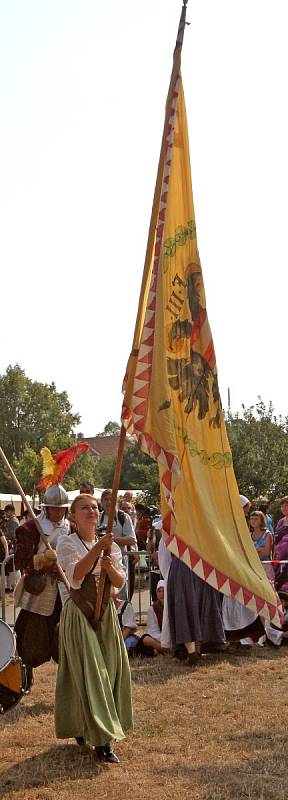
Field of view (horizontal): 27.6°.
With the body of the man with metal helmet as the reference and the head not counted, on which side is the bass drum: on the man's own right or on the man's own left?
on the man's own right

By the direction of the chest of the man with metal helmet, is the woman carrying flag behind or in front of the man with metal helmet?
in front

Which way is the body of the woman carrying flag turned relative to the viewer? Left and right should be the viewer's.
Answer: facing the viewer and to the right of the viewer

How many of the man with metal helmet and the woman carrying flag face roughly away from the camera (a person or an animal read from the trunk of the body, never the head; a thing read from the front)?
0

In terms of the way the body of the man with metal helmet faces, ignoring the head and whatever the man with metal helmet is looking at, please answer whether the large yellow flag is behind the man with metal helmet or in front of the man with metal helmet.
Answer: in front

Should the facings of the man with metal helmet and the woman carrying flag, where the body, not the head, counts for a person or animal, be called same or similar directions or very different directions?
same or similar directions

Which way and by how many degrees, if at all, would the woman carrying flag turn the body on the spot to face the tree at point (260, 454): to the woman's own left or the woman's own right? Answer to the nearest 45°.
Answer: approximately 135° to the woman's own left

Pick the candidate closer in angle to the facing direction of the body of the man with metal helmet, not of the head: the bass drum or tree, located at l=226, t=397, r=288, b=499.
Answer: the bass drum

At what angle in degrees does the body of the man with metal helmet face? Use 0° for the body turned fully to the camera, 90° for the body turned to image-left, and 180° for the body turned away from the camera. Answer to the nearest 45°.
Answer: approximately 315°
